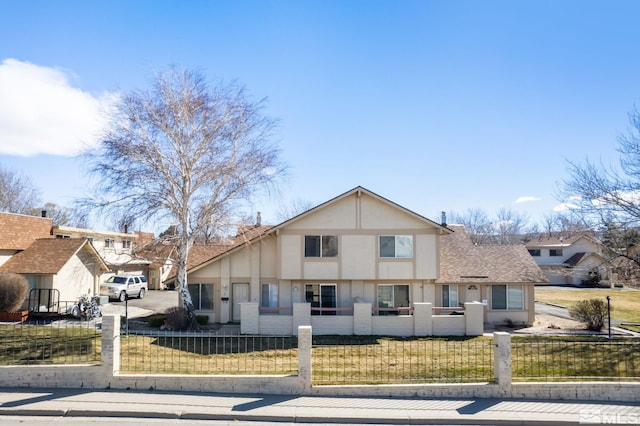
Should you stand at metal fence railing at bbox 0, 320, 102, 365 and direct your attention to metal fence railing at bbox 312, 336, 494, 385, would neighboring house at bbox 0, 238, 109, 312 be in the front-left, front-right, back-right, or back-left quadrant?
back-left

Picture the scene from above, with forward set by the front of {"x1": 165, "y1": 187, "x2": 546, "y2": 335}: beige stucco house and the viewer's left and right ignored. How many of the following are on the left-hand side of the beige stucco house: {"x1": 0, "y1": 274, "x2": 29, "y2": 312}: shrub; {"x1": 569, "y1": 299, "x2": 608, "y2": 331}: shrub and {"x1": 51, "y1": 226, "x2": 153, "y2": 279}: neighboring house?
1

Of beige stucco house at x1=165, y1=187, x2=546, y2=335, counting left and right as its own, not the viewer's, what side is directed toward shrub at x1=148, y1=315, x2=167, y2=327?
right

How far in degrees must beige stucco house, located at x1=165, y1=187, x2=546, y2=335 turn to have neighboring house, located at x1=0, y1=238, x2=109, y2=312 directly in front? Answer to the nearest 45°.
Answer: approximately 90° to its right

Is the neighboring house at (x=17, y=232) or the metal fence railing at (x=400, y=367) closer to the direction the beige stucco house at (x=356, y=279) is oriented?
the metal fence railing

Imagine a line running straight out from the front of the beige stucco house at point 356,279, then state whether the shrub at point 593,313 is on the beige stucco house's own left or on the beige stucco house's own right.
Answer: on the beige stucco house's own left

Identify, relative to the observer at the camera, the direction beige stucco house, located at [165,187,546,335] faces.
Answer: facing the viewer

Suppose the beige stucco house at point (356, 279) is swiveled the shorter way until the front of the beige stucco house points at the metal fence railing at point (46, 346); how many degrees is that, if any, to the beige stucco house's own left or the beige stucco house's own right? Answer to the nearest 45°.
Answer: approximately 45° to the beige stucco house's own right
